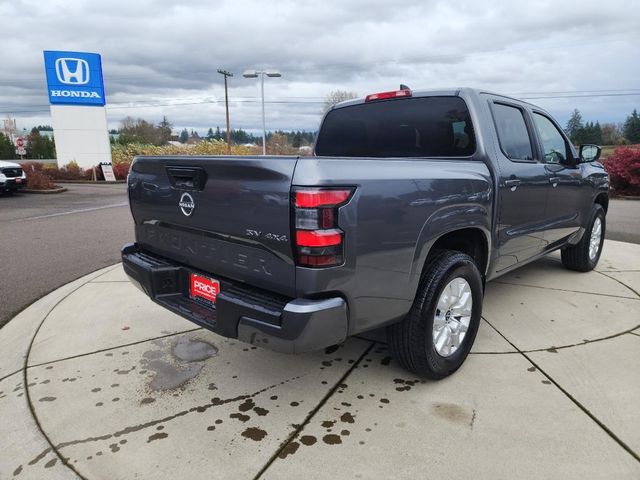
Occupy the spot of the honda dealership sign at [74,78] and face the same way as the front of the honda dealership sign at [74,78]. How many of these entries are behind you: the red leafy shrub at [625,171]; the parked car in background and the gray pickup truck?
0

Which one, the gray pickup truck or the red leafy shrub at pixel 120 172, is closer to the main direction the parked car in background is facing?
the gray pickup truck

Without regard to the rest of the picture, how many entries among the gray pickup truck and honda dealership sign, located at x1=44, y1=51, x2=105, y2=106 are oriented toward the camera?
1

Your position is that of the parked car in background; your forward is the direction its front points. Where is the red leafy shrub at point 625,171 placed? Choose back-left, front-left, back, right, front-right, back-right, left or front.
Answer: front

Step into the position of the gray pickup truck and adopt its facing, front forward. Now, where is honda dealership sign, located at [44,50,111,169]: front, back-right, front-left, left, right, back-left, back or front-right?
left

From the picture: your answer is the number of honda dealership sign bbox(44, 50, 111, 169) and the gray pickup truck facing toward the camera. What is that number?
1

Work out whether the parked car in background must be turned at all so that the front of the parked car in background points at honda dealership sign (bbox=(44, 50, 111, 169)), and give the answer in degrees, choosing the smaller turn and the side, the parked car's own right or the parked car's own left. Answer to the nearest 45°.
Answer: approximately 135° to the parked car's own left

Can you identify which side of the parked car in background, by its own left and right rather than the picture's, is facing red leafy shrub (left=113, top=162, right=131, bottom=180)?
left

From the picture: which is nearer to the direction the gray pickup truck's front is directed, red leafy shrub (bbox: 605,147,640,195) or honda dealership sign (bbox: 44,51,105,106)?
the red leafy shrub

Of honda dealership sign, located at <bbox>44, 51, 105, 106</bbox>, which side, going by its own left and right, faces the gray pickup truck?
front

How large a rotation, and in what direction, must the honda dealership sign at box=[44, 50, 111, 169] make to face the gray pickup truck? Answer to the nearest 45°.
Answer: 0° — it already faces it

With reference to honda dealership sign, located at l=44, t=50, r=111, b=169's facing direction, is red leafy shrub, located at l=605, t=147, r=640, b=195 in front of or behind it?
in front

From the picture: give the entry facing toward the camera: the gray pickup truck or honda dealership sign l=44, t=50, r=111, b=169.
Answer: the honda dealership sign

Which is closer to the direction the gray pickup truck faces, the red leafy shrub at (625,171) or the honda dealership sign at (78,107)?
the red leafy shrub

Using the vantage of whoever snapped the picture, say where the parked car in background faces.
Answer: facing the viewer and to the right of the viewer

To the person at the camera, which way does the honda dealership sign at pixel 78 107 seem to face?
facing the viewer

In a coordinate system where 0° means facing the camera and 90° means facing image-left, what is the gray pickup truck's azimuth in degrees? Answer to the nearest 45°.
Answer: approximately 225°

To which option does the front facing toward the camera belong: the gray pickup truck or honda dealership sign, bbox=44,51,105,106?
the honda dealership sign
